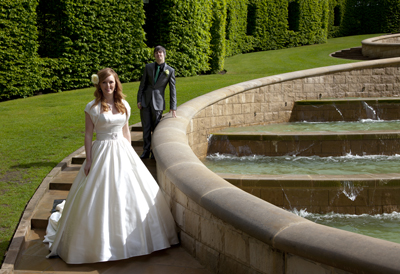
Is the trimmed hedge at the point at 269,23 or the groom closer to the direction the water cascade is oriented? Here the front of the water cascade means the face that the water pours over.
the groom

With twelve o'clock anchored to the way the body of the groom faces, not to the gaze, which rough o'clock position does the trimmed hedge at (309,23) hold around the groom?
The trimmed hedge is roughly at 7 o'clock from the groom.

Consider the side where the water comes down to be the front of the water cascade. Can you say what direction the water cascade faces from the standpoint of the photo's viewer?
facing the viewer

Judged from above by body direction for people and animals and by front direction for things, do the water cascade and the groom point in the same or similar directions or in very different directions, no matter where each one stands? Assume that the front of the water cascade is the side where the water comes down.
same or similar directions

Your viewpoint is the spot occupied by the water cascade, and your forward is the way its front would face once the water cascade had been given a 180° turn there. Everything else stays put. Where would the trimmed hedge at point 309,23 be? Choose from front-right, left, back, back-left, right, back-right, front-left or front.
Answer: front

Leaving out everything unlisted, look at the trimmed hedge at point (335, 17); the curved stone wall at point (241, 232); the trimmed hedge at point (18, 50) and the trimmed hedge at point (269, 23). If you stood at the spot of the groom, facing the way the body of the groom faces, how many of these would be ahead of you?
1

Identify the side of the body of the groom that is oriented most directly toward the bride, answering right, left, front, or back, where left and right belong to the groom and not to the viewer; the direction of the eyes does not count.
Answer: front

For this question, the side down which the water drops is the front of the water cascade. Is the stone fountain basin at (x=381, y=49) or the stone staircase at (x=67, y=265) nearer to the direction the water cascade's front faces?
the stone staircase

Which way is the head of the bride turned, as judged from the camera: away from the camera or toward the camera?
toward the camera

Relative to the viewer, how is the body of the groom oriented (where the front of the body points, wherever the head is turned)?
toward the camera

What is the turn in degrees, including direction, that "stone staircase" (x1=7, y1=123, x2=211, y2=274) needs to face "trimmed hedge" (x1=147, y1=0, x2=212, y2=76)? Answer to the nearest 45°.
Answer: approximately 180°

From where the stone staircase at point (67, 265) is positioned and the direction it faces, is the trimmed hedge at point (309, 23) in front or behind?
behind

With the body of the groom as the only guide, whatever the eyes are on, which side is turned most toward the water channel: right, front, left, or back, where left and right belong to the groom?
left

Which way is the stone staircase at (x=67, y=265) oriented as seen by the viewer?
toward the camera

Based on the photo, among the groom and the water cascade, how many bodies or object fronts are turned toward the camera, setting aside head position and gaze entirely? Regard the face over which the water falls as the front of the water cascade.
2

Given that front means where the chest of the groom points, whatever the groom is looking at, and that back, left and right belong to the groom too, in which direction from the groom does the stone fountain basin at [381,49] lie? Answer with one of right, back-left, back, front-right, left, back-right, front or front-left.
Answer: back-left
